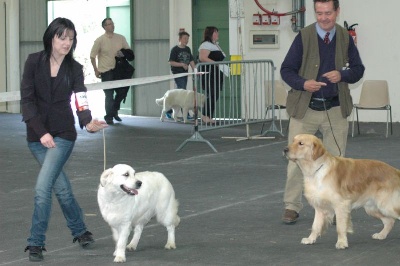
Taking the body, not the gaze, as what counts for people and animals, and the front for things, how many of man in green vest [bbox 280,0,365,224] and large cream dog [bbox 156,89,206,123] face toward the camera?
1

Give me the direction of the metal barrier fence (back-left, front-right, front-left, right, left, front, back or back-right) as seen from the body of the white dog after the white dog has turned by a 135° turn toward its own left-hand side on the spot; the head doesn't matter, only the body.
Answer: left

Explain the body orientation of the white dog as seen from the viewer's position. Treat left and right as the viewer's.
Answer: facing the viewer and to the left of the viewer

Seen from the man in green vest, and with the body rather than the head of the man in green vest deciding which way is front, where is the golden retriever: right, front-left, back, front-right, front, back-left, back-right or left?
front

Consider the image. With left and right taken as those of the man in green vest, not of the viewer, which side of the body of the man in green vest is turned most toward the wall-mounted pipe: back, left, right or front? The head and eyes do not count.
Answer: back

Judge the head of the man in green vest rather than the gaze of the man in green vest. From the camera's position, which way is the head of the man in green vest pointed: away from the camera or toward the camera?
toward the camera

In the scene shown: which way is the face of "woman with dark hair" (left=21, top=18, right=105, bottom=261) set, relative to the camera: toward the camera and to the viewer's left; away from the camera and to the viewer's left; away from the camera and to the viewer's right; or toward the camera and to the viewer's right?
toward the camera and to the viewer's right

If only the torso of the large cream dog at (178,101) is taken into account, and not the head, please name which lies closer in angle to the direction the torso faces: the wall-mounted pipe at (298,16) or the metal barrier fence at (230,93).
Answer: the wall-mounted pipe

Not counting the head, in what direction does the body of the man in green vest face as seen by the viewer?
toward the camera

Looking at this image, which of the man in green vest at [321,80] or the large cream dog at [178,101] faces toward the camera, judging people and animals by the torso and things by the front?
the man in green vest

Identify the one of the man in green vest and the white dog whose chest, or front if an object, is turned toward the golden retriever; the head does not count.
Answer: the man in green vest

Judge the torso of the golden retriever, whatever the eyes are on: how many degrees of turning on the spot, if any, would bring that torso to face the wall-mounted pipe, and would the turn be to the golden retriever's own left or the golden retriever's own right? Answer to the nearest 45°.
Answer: approximately 135° to the golden retriever's own right

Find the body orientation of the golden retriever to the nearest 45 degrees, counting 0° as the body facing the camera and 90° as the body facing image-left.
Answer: approximately 45°
